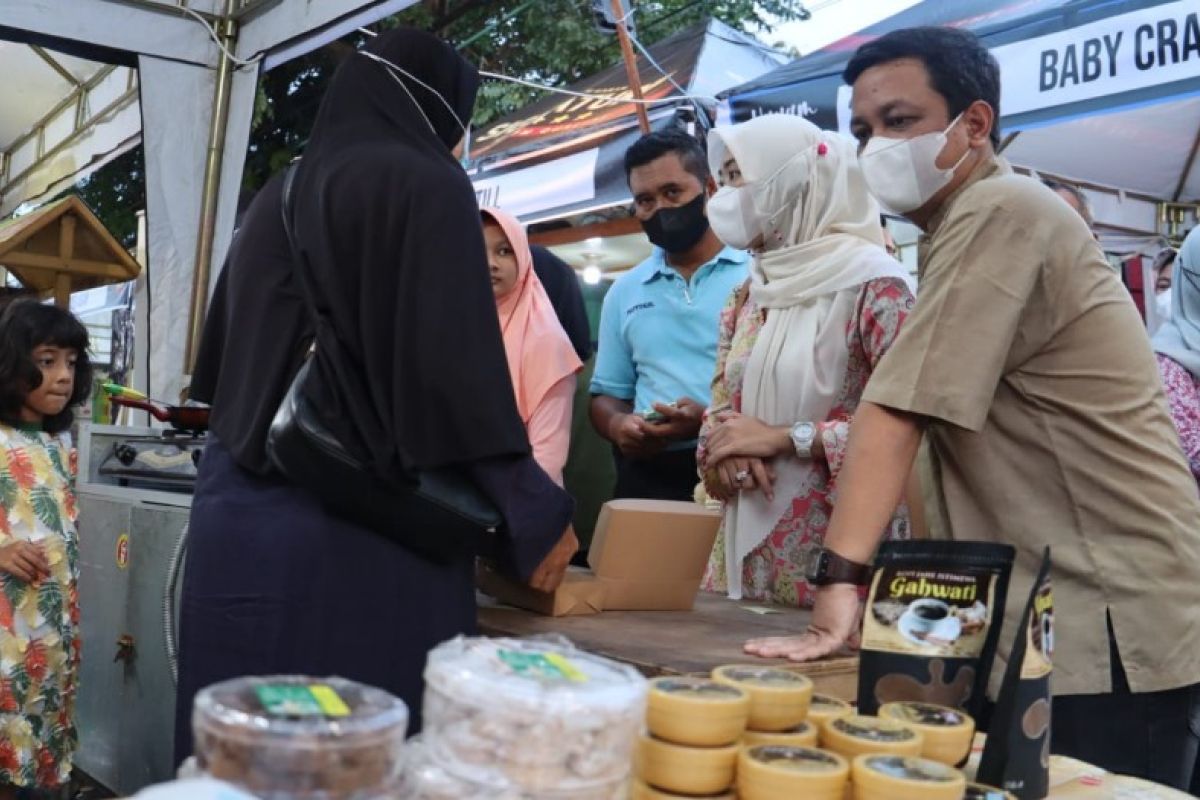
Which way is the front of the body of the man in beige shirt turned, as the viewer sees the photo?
to the viewer's left

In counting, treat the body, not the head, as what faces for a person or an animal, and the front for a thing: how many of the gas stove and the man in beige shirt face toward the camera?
1

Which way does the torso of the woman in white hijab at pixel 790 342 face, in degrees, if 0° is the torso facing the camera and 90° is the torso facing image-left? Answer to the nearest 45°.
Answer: approximately 45°

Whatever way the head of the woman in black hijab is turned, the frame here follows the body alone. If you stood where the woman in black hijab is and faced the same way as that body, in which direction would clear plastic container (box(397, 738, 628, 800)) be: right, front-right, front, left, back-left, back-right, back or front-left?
back-right

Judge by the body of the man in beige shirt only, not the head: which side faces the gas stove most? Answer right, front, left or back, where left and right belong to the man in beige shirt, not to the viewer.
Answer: front

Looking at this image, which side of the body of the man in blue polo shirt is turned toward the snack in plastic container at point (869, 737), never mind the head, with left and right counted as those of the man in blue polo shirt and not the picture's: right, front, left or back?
front

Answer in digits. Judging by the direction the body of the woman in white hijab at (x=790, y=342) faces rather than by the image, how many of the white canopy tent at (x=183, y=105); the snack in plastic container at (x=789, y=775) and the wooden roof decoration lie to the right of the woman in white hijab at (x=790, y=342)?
2

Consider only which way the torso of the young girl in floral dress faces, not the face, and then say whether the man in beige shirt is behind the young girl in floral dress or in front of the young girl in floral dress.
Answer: in front

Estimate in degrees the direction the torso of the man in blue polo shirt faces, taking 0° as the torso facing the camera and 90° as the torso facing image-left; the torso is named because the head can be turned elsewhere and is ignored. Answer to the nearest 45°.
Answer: approximately 0°

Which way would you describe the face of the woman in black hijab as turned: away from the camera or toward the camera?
away from the camera

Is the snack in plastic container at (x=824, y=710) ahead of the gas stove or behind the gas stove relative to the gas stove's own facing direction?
ahead

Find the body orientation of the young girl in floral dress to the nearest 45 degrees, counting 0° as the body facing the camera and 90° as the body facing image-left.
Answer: approximately 315°

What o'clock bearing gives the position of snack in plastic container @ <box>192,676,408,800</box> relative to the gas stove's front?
The snack in plastic container is roughly at 12 o'clock from the gas stove.
